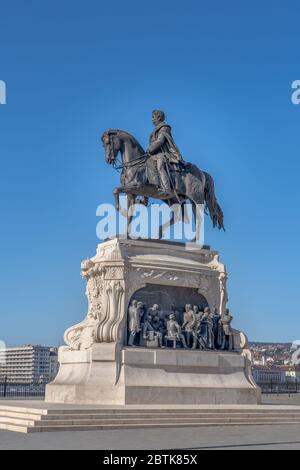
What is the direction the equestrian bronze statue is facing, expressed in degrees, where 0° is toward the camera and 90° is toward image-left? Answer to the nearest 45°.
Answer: approximately 90°
